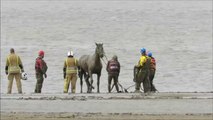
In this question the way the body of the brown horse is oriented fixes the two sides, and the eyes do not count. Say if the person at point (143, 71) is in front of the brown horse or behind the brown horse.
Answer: in front
